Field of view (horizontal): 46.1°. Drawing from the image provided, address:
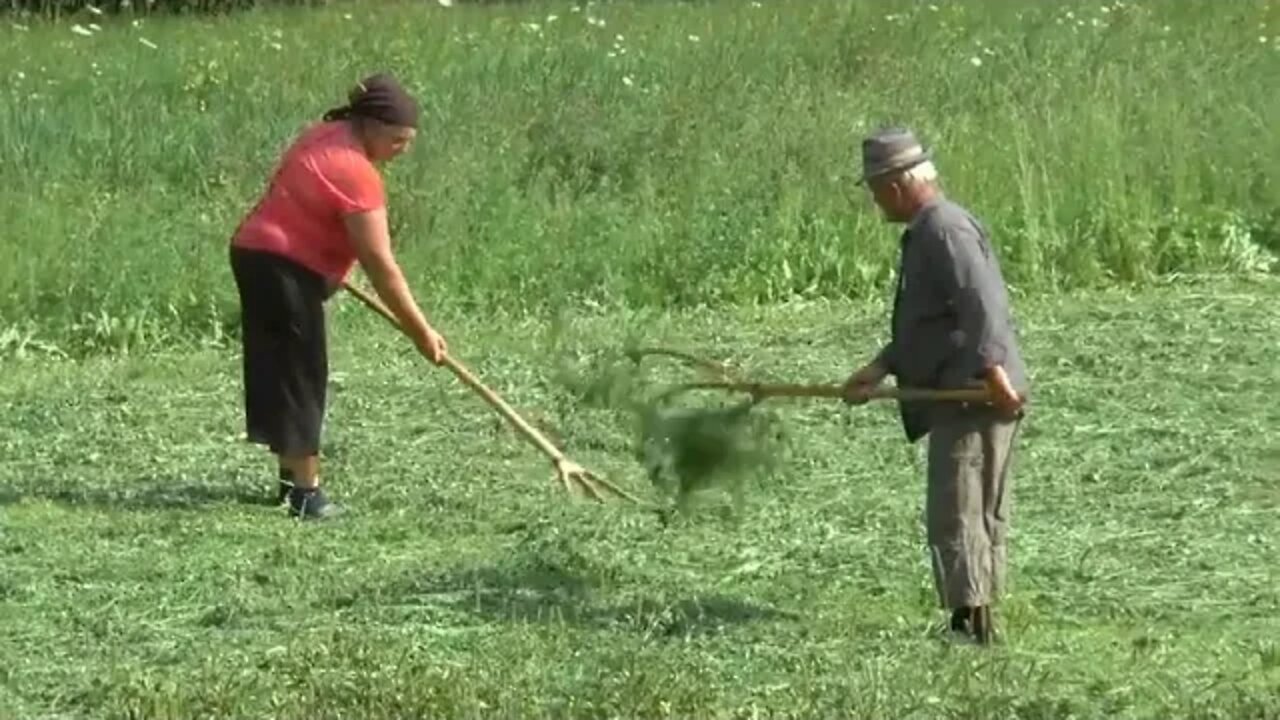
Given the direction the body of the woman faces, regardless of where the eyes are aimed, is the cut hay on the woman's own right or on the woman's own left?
on the woman's own right

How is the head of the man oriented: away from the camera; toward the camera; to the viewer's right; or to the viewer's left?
to the viewer's left

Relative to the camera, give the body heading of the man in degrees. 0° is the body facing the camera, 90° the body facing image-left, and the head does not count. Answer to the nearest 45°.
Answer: approximately 90°

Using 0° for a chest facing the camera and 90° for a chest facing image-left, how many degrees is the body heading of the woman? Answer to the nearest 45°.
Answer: approximately 270°

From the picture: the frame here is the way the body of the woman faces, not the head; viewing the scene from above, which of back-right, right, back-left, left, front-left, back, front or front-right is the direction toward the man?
front-right

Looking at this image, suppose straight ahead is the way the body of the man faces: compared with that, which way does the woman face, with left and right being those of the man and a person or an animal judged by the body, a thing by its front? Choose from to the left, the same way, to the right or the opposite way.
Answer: the opposite way

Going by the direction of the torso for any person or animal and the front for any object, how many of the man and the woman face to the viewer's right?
1
